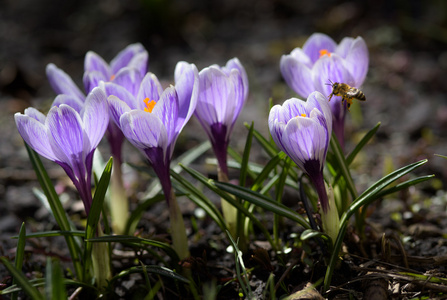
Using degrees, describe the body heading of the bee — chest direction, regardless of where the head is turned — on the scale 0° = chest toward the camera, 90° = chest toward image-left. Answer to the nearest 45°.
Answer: approximately 90°

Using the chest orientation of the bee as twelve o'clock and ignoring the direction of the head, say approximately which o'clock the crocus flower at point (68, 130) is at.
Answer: The crocus flower is roughly at 11 o'clock from the bee.
